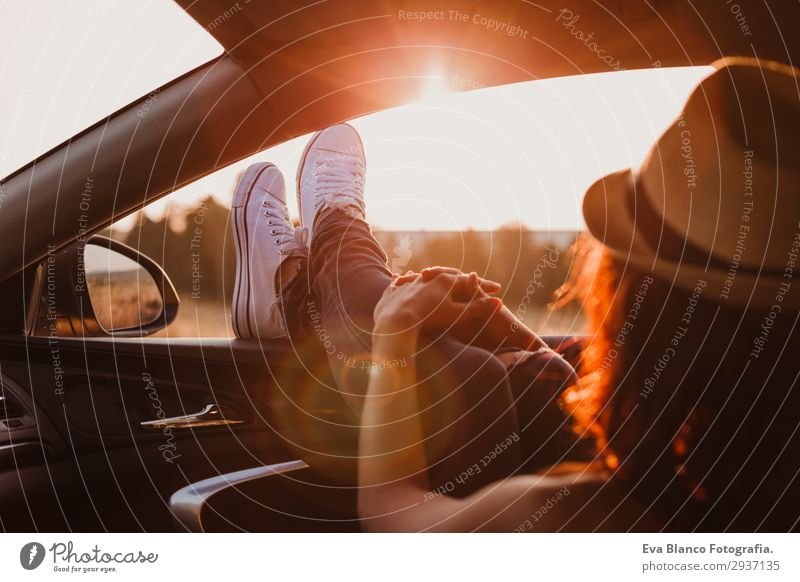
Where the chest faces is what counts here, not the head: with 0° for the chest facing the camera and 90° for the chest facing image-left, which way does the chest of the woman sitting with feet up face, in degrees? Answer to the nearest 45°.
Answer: approximately 135°
